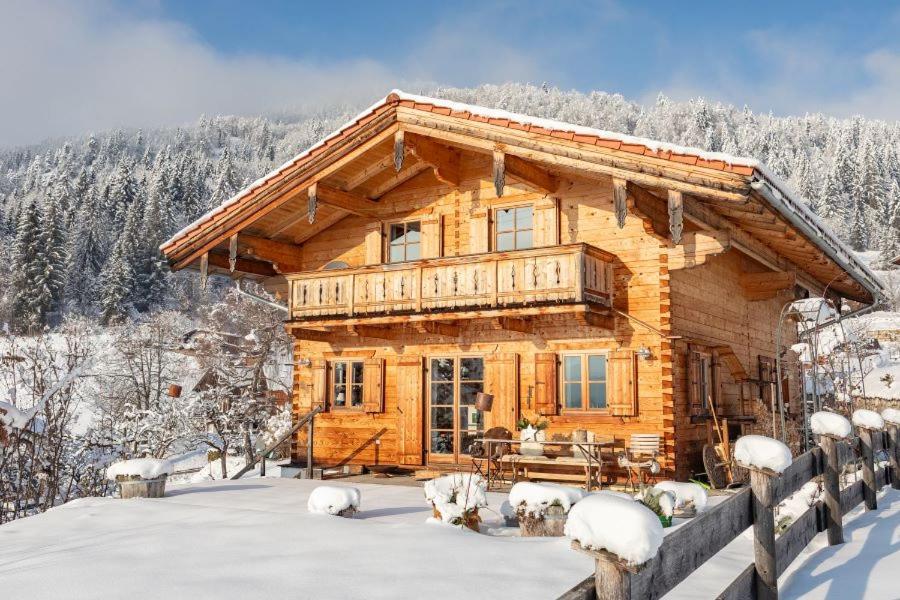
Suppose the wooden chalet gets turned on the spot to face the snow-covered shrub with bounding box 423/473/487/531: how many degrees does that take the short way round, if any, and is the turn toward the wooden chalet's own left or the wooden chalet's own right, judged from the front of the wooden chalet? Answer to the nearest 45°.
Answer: approximately 45° to the wooden chalet's own left

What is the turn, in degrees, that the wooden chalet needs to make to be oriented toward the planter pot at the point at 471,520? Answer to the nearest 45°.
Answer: approximately 45° to its left

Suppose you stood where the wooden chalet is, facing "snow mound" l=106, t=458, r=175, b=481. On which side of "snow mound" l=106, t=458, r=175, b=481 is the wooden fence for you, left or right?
left

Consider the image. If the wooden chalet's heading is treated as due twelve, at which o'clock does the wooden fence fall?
The wooden fence is roughly at 10 o'clock from the wooden chalet.
